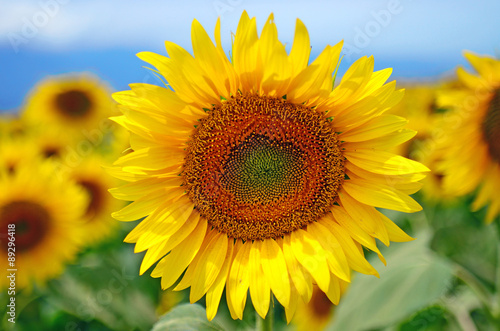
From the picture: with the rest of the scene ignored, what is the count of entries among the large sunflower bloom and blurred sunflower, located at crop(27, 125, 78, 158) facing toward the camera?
2

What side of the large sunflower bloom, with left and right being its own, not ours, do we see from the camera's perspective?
front

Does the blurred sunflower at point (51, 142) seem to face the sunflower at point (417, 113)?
no

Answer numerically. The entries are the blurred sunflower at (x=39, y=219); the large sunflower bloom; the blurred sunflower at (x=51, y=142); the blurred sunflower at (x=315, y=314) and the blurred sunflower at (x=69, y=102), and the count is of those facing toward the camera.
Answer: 5

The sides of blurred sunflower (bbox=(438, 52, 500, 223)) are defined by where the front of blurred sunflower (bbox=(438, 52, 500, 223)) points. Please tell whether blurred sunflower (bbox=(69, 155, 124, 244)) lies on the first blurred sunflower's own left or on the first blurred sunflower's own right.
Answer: on the first blurred sunflower's own right

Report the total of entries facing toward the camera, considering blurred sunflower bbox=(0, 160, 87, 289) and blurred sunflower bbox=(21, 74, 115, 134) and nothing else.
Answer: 2

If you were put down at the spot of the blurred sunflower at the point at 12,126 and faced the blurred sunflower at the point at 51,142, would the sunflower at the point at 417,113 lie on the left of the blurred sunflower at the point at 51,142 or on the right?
left

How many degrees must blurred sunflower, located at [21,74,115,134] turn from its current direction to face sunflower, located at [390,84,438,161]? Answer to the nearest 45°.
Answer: approximately 45° to its left

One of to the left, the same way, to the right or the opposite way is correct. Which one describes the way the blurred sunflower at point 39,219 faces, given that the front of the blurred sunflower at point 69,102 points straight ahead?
the same way

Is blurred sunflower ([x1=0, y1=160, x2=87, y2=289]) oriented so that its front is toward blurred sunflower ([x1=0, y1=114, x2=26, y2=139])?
no

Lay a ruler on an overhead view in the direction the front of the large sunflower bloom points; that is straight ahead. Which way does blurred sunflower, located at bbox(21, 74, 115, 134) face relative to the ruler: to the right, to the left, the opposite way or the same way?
the same way

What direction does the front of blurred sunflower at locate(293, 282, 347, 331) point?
toward the camera

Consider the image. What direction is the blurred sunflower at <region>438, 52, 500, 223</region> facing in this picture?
toward the camera

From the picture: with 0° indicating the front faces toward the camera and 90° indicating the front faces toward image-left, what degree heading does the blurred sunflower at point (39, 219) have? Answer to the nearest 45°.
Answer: approximately 0°

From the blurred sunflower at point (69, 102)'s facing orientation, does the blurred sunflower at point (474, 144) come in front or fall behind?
in front

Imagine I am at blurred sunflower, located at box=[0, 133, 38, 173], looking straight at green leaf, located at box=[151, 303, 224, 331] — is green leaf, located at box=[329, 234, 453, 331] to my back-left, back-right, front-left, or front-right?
front-left
